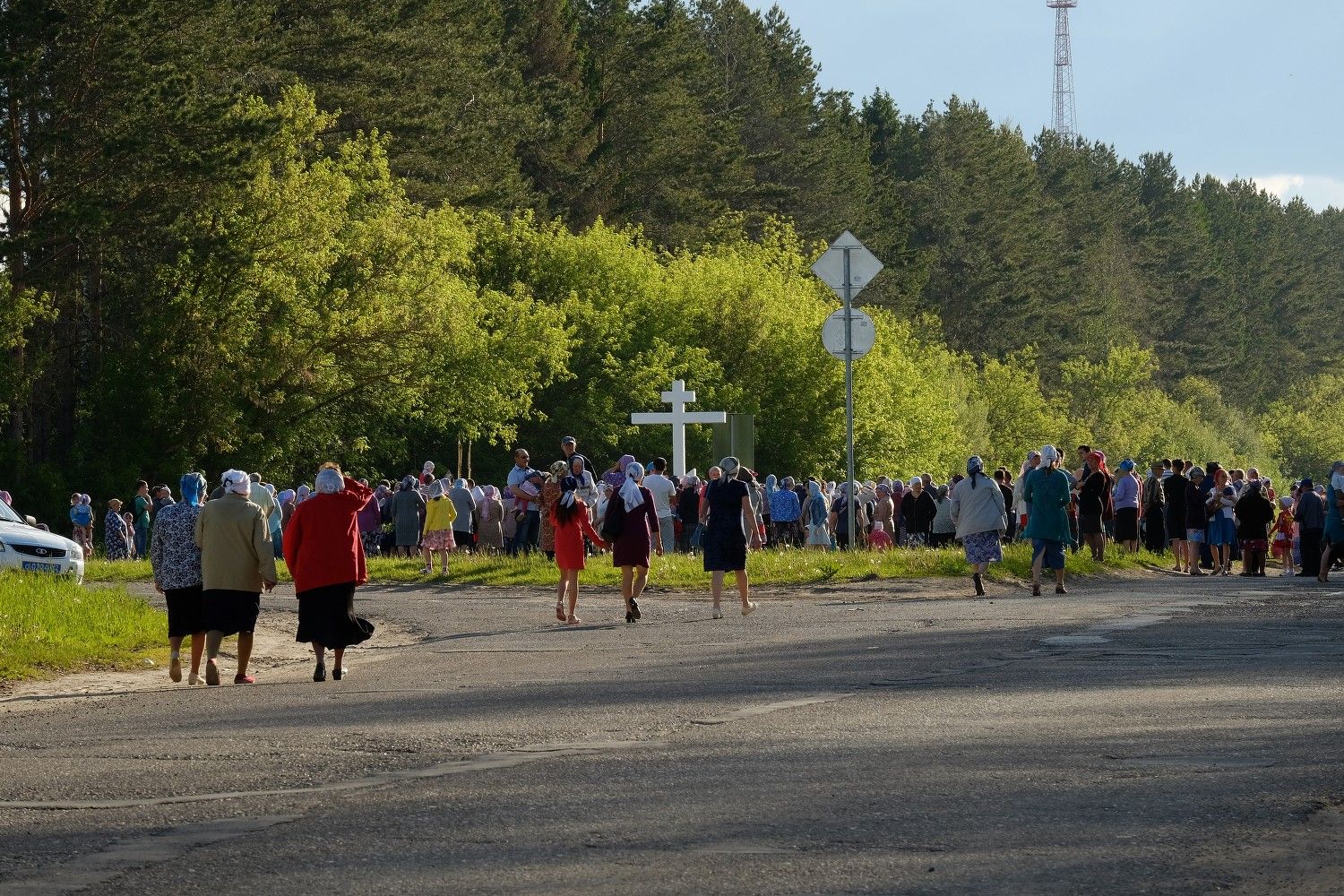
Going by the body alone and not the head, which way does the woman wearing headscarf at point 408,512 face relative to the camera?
away from the camera

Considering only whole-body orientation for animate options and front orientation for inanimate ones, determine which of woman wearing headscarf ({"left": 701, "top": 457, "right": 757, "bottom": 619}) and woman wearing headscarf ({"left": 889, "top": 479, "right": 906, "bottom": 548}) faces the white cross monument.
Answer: woman wearing headscarf ({"left": 701, "top": 457, "right": 757, "bottom": 619})

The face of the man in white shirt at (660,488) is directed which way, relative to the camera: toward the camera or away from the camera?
away from the camera

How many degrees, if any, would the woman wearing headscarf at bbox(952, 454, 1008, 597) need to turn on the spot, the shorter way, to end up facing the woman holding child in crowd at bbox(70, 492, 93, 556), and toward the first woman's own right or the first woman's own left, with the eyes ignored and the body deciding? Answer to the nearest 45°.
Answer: approximately 45° to the first woman's own left

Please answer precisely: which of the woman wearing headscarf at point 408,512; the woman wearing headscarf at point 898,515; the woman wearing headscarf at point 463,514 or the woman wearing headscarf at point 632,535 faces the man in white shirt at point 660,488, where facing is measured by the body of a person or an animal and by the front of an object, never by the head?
the woman wearing headscarf at point 632,535

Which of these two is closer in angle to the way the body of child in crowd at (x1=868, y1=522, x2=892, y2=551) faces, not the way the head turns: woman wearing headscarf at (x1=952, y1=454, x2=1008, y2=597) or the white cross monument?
the white cross monument

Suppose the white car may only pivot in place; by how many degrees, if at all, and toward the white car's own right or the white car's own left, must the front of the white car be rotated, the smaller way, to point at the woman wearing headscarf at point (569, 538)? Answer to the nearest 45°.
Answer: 0° — it already faces them

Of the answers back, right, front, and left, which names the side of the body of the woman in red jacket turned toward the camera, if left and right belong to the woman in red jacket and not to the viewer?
back

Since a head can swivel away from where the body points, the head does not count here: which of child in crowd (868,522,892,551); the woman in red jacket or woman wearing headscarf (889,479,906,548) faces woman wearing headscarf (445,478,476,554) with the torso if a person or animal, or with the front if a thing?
the woman in red jacket

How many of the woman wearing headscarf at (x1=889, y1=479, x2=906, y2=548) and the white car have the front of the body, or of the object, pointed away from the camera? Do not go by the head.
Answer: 1
